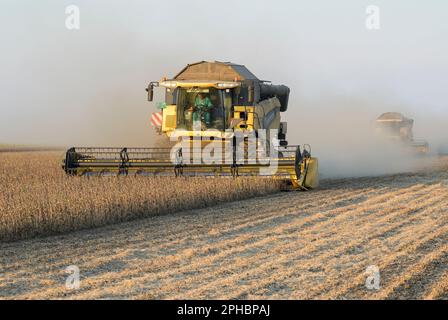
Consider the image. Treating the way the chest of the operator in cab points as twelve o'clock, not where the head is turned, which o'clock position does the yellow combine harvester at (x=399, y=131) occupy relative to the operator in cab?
The yellow combine harvester is roughly at 7 o'clock from the operator in cab.

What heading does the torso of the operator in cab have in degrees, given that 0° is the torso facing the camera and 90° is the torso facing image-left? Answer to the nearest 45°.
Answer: approximately 0°
